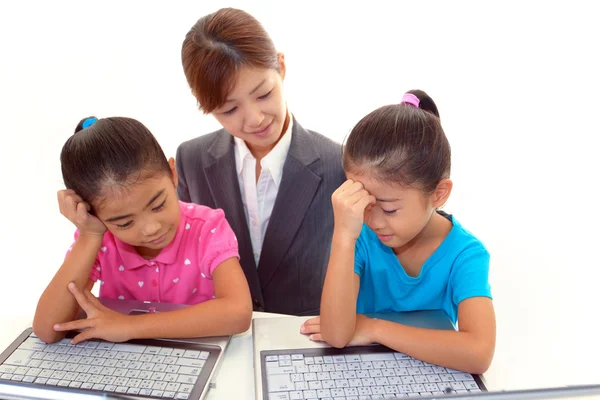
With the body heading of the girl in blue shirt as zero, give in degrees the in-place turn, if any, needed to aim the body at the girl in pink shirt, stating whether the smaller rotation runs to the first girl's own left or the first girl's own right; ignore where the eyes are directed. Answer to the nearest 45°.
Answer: approximately 45° to the first girl's own right

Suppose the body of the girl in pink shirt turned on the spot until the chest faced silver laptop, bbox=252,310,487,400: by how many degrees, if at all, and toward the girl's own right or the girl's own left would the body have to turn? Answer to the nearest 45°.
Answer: approximately 45° to the girl's own left

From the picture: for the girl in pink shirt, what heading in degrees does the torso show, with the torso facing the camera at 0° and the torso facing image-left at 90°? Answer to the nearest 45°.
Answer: approximately 0°

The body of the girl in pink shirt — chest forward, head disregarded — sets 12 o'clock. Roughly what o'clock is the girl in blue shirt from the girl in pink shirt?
The girl in blue shirt is roughly at 10 o'clock from the girl in pink shirt.

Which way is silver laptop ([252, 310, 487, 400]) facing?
away from the camera

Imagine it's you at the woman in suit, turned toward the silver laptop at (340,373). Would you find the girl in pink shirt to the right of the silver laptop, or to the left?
right

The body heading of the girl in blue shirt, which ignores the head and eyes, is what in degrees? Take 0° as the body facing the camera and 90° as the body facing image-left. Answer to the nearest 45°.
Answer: approximately 45°

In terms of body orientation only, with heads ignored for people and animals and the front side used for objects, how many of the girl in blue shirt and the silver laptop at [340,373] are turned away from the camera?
1
